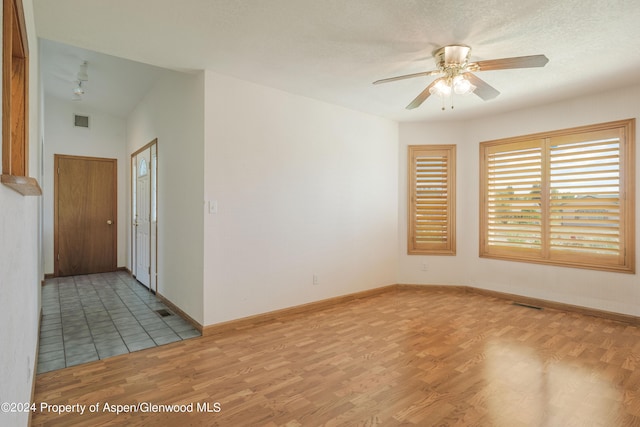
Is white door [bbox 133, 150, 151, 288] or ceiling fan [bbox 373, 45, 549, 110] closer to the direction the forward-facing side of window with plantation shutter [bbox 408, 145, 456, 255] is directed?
the ceiling fan

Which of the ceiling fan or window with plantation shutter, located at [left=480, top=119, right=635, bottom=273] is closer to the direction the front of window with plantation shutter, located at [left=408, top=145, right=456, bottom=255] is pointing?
the ceiling fan

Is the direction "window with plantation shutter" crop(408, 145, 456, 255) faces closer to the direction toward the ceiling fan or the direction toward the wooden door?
the ceiling fan

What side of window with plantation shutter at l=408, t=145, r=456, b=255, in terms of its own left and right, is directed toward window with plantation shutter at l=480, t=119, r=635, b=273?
left

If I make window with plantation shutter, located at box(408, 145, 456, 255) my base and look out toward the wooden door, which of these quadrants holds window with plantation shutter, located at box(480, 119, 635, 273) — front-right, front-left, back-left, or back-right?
back-left

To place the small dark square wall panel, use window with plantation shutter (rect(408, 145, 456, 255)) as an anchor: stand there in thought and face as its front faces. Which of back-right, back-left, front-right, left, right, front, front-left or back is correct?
right

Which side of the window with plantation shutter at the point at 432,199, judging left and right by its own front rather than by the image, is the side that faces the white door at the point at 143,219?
right

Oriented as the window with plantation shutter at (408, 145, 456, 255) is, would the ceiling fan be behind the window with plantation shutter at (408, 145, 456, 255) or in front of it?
in front

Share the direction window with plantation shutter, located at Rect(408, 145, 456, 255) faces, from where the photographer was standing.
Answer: facing the viewer

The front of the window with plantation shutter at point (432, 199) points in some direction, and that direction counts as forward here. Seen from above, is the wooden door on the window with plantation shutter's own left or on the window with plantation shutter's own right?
on the window with plantation shutter's own right

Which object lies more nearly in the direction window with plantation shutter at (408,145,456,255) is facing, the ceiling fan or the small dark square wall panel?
the ceiling fan
